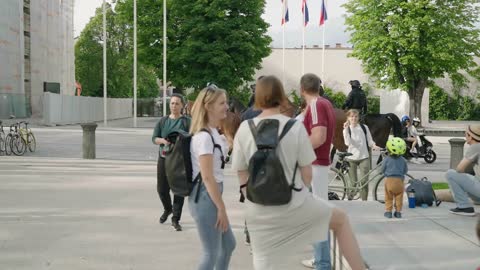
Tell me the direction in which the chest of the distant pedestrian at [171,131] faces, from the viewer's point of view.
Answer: toward the camera

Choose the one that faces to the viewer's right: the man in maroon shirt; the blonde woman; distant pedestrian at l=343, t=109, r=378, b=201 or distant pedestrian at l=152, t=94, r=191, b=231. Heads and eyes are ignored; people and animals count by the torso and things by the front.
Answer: the blonde woman

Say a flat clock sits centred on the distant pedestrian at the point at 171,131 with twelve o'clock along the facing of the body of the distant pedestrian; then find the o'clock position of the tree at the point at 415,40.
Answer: The tree is roughly at 7 o'clock from the distant pedestrian.

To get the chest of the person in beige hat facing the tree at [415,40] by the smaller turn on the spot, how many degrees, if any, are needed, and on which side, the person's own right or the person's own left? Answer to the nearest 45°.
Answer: approximately 90° to the person's own right

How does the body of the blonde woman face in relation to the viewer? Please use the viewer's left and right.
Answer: facing to the right of the viewer

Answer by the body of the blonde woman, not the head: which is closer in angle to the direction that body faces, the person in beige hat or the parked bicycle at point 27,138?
the person in beige hat

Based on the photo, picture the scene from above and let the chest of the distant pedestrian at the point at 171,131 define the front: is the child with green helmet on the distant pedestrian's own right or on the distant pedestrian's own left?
on the distant pedestrian's own left

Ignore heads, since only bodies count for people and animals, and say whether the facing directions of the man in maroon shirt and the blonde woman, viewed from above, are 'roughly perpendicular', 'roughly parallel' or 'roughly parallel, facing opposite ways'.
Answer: roughly parallel, facing opposite ways

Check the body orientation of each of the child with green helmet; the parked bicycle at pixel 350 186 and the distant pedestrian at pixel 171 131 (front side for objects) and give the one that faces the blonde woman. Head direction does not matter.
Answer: the distant pedestrian

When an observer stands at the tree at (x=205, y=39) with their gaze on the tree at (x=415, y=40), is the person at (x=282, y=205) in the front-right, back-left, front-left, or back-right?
front-right
